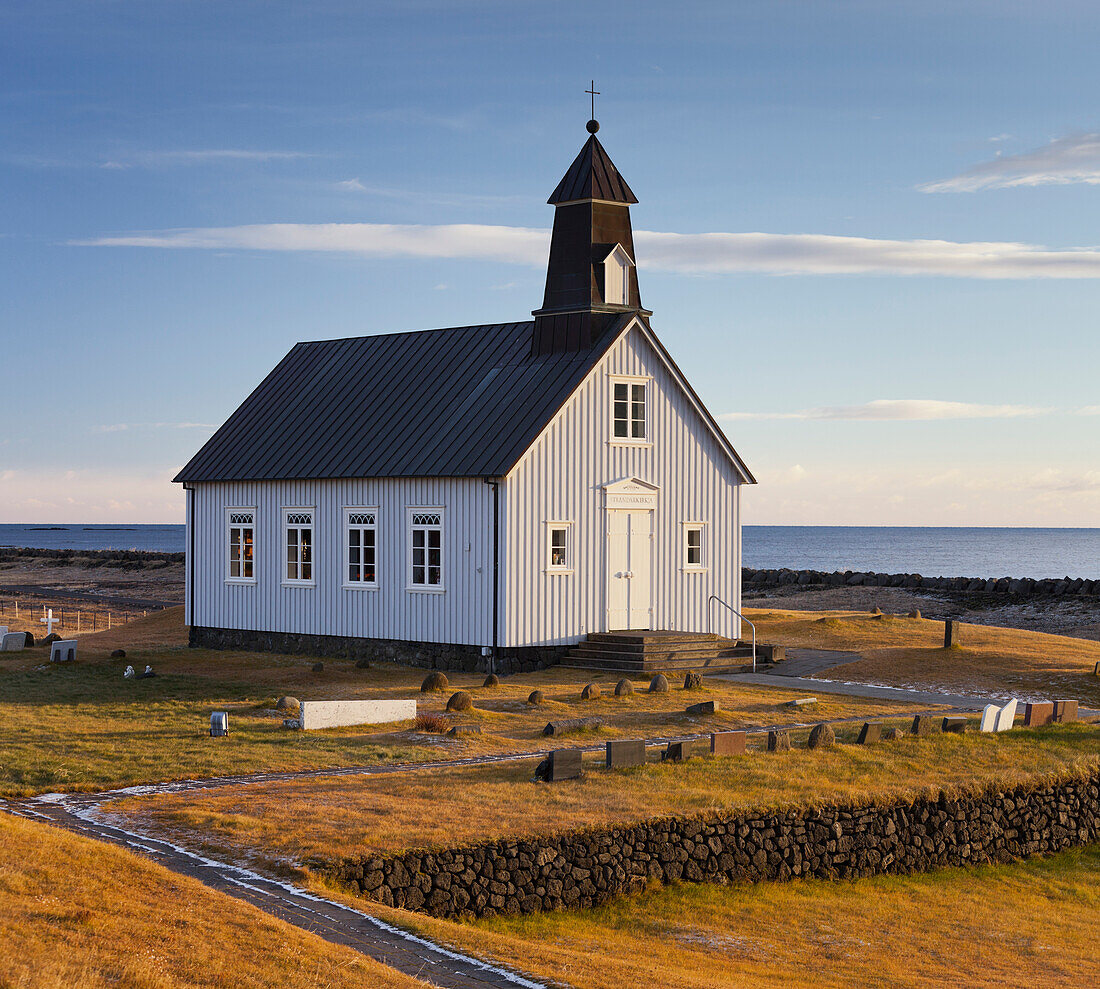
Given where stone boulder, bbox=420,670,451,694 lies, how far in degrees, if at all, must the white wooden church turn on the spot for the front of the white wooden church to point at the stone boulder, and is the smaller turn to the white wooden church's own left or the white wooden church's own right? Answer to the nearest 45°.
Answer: approximately 45° to the white wooden church's own right

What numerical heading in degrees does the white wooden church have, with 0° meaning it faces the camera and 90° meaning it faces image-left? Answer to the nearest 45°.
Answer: approximately 315°

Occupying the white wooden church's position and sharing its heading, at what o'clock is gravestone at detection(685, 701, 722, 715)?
The gravestone is roughly at 1 o'clock from the white wooden church.

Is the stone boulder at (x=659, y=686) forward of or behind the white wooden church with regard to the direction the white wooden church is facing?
forward

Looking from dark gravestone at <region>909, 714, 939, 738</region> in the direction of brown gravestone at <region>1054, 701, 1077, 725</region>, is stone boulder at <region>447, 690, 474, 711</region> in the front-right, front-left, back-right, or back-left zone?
back-left

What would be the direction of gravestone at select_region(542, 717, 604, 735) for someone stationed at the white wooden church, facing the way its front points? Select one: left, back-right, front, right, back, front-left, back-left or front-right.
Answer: front-right

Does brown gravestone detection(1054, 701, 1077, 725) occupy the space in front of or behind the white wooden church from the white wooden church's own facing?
in front

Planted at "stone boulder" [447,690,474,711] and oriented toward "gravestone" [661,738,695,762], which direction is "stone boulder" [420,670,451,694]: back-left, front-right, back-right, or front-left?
back-left

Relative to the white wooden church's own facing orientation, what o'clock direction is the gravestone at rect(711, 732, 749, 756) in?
The gravestone is roughly at 1 o'clock from the white wooden church.

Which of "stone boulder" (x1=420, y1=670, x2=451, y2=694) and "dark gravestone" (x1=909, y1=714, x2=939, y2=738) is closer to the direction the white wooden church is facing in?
the dark gravestone

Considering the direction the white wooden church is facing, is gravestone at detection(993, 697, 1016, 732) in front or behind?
in front
